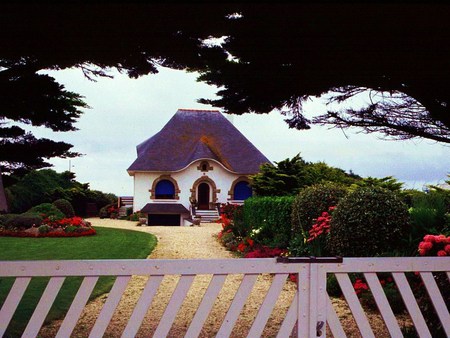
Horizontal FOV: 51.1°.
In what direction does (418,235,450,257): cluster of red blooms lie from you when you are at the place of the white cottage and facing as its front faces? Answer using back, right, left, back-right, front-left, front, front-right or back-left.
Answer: front

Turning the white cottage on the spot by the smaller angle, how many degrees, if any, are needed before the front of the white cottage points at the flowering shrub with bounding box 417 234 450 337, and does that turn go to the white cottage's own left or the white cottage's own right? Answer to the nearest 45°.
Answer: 0° — it already faces it

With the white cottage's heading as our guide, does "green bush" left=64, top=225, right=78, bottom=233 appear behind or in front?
in front

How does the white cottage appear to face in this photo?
toward the camera

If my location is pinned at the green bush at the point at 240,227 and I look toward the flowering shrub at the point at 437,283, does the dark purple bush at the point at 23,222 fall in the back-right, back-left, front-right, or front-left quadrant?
back-right

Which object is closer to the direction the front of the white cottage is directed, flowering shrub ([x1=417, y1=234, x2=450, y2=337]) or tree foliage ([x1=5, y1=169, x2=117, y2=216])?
the flowering shrub

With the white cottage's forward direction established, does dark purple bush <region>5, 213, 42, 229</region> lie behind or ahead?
ahead

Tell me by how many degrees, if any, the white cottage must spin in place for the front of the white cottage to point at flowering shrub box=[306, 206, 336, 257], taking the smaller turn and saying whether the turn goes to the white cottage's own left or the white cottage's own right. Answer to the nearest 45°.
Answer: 0° — it already faces it

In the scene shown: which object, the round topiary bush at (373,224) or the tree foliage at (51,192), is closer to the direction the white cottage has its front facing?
the round topiary bush

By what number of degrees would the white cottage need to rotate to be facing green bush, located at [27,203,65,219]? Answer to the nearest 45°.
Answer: approximately 45° to its right

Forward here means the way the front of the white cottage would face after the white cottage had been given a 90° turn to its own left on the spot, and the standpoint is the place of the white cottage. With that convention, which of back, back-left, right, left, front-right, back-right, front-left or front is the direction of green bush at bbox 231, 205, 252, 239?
right

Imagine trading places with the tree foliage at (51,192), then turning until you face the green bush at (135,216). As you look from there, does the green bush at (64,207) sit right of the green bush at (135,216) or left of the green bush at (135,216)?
right

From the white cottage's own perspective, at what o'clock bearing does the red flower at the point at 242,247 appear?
The red flower is roughly at 12 o'clock from the white cottage.

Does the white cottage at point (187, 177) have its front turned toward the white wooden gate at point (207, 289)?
yes

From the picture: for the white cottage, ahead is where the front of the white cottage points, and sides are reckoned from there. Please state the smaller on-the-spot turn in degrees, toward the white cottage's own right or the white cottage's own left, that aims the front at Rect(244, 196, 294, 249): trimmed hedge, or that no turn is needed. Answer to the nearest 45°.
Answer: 0° — it already faces it
